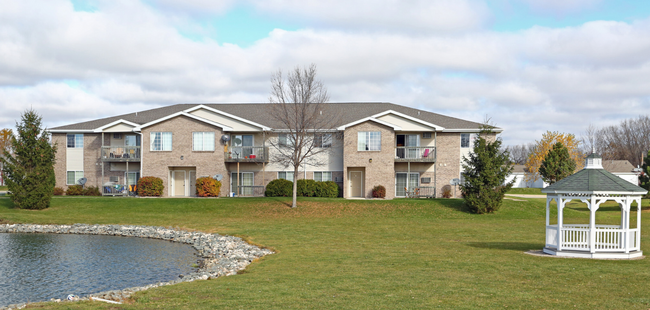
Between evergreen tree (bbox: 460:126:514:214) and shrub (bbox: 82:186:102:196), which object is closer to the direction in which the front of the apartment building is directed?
the evergreen tree

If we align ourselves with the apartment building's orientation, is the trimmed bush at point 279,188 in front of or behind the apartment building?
in front

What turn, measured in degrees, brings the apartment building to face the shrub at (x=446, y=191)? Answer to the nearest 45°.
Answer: approximately 90° to its left

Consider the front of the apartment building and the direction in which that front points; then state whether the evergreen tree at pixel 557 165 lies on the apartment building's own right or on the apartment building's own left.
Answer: on the apartment building's own left

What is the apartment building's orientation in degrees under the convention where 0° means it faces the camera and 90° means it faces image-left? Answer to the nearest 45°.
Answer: approximately 0°

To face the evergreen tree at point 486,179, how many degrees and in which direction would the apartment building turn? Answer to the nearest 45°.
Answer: approximately 45° to its left

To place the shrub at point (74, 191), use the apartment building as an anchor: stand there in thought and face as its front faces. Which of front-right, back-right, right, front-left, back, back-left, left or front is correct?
right
